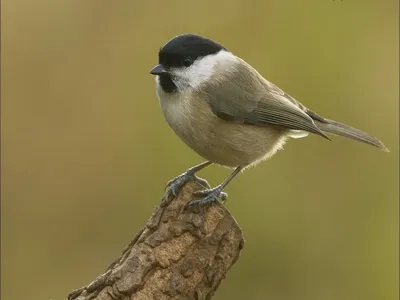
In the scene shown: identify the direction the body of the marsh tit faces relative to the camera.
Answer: to the viewer's left
